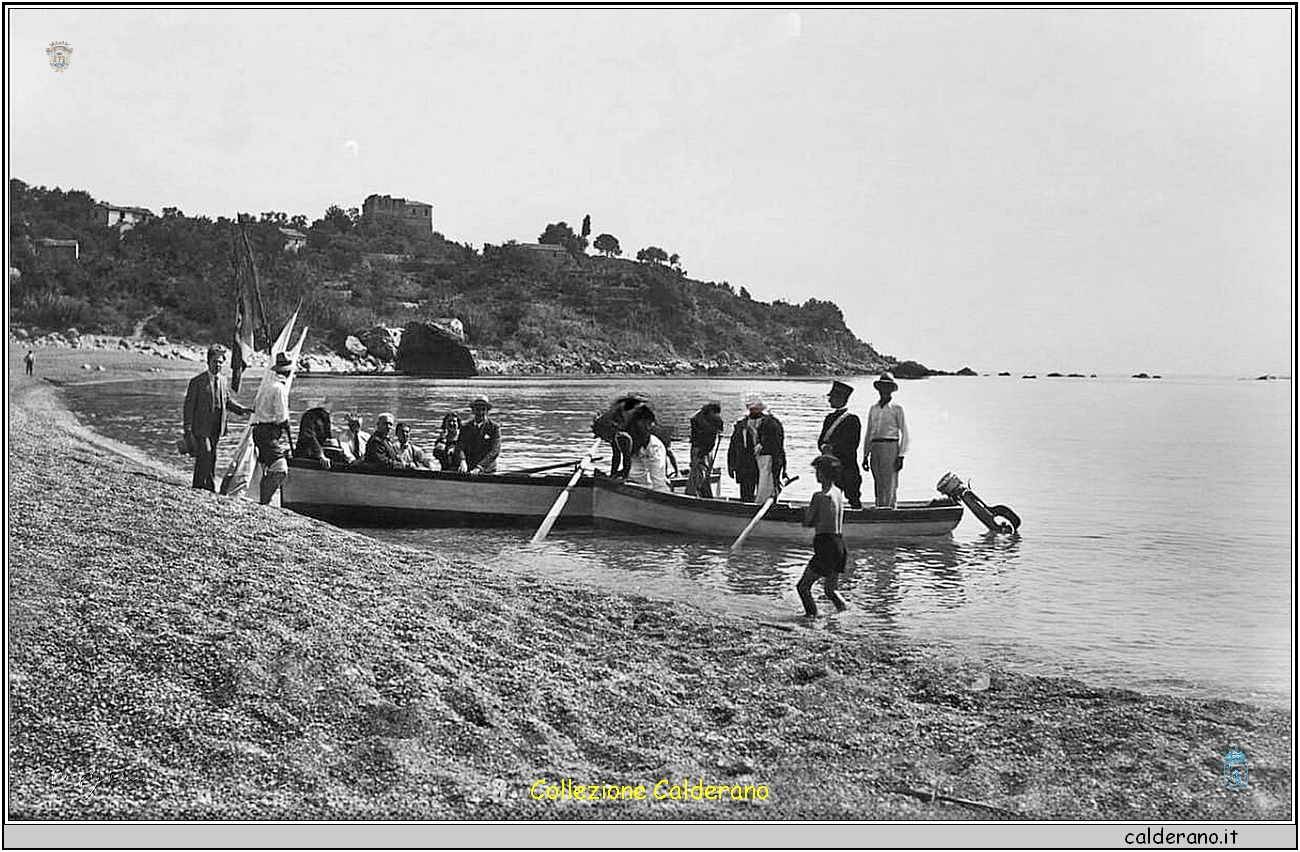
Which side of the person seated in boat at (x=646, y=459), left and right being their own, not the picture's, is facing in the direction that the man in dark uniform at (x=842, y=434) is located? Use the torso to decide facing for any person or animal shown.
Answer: left

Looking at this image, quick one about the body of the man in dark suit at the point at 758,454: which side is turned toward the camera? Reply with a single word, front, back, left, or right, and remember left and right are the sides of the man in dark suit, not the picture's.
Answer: front

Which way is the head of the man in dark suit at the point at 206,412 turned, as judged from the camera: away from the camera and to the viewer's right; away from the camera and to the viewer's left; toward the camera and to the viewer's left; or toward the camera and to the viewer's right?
toward the camera and to the viewer's right

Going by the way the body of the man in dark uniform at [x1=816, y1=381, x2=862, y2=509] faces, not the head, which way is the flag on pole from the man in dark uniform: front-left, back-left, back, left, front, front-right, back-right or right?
front-right

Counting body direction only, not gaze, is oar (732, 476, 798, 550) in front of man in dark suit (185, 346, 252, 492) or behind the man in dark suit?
in front

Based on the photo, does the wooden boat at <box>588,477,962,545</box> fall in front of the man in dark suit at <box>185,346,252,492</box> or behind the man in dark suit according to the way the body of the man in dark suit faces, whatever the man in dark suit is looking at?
in front

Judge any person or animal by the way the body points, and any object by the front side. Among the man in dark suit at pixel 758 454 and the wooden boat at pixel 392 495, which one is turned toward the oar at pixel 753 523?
the man in dark suit

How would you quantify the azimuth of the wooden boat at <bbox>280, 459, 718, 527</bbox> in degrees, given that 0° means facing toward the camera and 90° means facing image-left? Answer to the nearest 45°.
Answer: approximately 90°

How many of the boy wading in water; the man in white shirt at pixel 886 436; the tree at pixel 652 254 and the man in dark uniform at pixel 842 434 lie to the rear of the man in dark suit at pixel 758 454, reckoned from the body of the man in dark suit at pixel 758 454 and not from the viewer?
1

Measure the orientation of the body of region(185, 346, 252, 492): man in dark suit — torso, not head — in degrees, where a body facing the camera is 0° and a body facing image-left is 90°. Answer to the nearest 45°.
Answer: approximately 315°

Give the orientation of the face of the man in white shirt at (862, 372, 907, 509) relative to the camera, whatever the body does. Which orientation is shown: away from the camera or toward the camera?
toward the camera

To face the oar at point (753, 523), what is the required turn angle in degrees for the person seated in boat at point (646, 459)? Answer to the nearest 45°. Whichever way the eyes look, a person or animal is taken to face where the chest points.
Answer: approximately 90° to their left

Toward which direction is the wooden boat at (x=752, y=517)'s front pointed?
to the viewer's left

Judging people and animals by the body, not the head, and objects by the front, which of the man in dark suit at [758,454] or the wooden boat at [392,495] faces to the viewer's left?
the wooden boat
